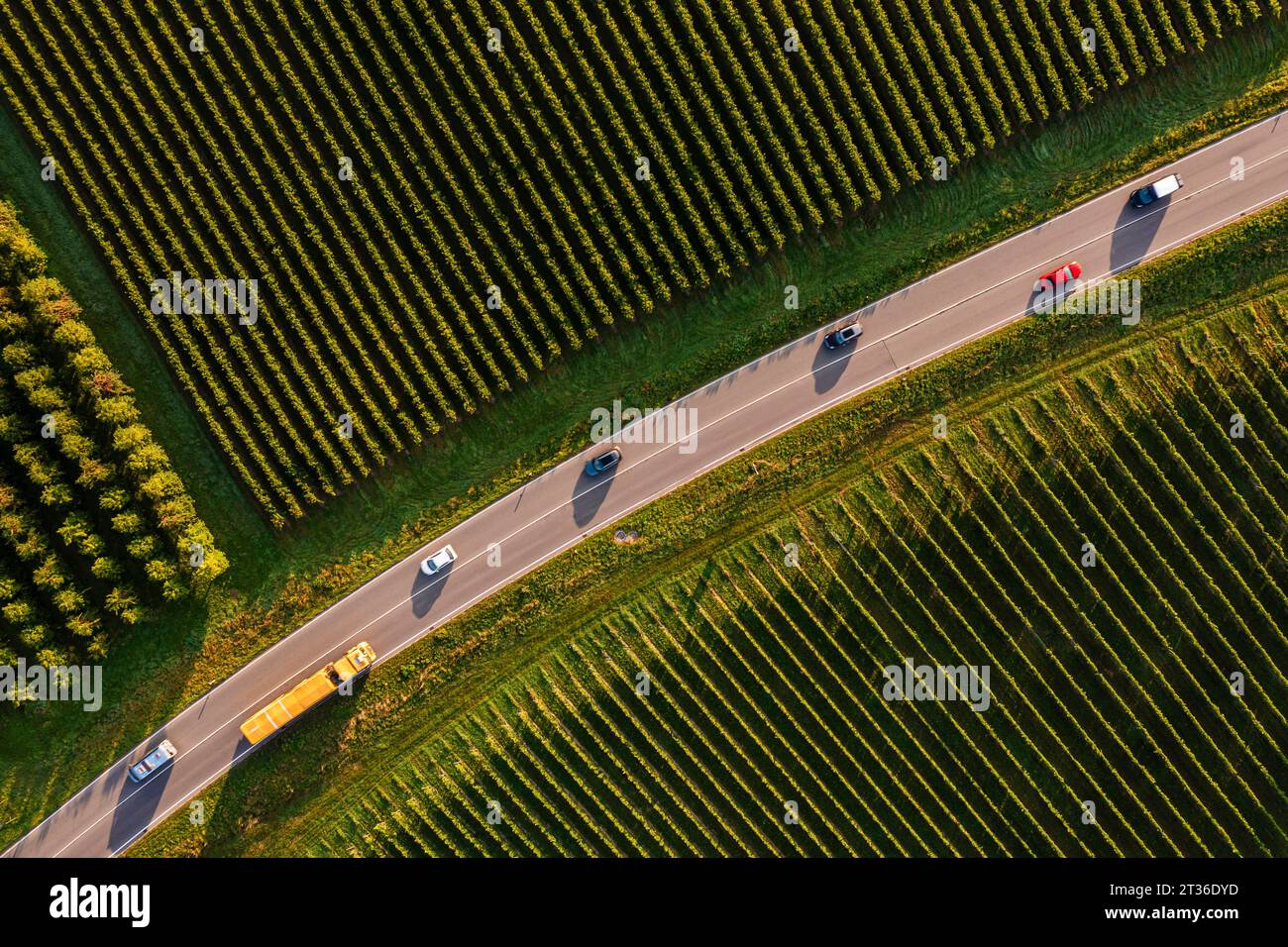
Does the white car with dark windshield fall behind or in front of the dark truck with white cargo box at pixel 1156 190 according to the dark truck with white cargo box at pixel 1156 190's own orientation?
in front

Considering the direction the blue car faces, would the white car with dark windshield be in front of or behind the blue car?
in front

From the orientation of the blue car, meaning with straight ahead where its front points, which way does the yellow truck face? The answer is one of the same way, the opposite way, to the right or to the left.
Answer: the opposite way

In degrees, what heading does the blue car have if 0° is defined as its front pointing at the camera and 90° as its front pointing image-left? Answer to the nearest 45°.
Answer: approximately 45°

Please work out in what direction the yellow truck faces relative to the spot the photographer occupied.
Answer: facing away from the viewer and to the right of the viewer

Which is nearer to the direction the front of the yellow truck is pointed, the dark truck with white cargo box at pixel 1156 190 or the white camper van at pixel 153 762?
the dark truck with white cargo box

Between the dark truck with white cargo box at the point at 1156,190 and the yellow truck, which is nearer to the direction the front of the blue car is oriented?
the yellow truck

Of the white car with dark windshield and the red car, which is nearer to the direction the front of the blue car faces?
the white car with dark windshield
